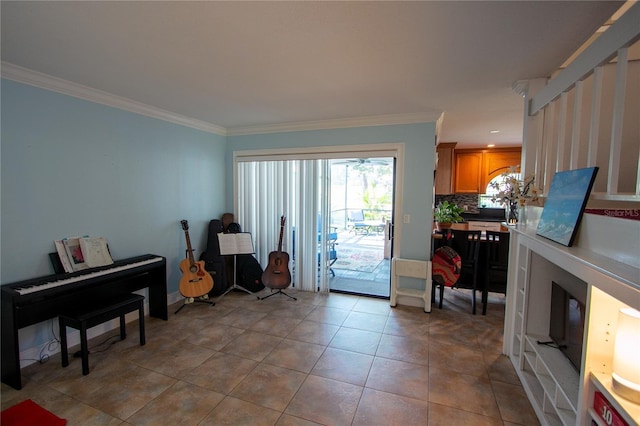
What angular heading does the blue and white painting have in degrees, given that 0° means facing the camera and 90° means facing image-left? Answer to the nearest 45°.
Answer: approximately 45°

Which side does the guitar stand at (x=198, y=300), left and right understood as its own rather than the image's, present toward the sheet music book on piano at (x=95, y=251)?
right

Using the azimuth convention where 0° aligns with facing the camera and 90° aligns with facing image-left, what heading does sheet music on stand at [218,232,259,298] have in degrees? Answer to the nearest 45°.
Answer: approximately 0°

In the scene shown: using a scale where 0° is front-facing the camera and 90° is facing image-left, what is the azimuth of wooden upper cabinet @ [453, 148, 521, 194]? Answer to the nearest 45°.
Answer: approximately 0°
